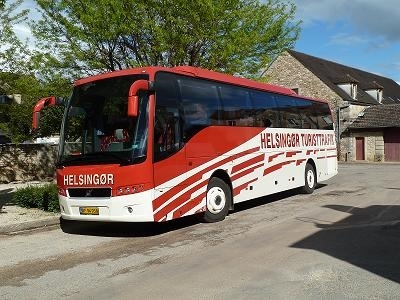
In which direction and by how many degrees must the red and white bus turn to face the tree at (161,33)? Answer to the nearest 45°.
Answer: approximately 135° to its right

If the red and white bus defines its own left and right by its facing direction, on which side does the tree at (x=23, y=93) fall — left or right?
on its right

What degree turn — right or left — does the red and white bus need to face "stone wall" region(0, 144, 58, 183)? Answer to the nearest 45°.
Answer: approximately 90° to its right

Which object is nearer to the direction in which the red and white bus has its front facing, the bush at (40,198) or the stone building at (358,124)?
the bush

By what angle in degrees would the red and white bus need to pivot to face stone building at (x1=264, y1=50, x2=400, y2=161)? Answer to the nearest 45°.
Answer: approximately 180°

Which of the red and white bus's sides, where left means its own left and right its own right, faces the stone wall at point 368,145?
back

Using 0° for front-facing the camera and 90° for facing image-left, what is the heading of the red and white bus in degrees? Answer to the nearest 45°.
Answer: approximately 45°
